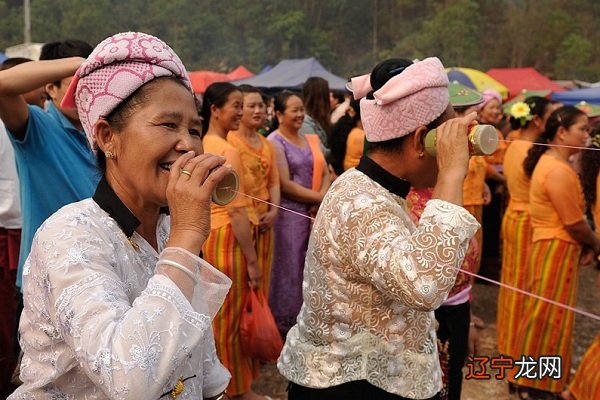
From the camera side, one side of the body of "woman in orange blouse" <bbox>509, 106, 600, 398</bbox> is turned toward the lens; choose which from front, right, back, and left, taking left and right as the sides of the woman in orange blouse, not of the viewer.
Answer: right

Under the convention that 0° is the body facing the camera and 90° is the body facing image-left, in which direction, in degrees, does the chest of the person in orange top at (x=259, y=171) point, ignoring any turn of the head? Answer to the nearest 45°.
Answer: approximately 315°

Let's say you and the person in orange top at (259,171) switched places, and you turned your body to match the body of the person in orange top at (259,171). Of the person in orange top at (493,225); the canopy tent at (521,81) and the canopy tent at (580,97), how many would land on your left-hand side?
3
